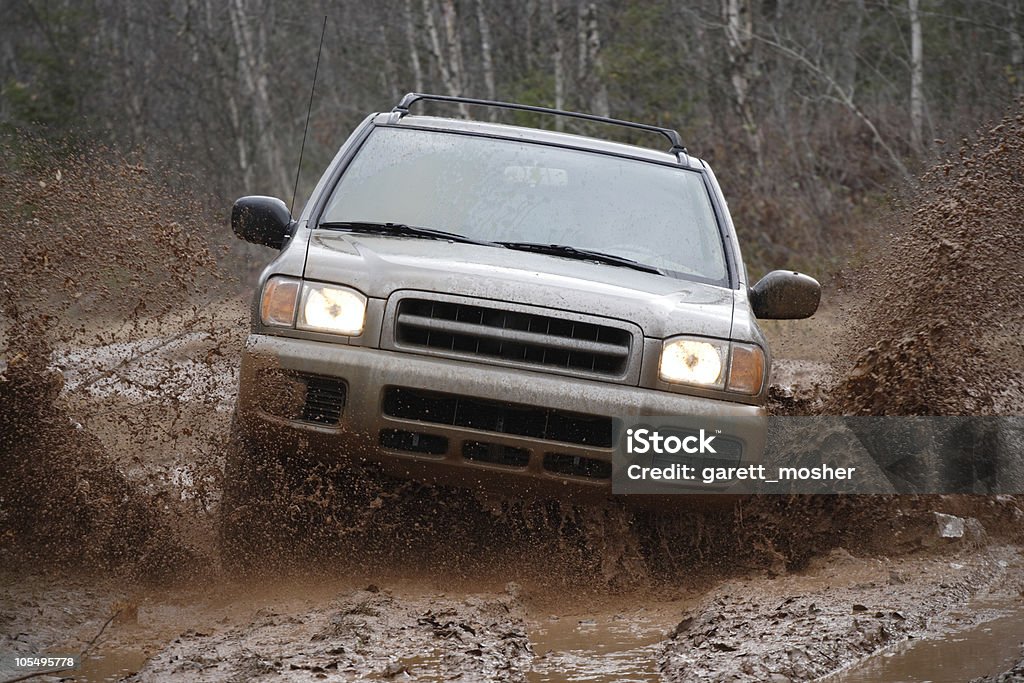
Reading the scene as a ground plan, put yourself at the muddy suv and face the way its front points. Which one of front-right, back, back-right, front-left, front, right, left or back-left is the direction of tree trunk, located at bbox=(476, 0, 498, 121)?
back

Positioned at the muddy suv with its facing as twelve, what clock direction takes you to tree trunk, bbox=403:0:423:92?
The tree trunk is roughly at 6 o'clock from the muddy suv.

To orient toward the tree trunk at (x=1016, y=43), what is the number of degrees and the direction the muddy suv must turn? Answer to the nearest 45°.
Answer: approximately 135° to its left

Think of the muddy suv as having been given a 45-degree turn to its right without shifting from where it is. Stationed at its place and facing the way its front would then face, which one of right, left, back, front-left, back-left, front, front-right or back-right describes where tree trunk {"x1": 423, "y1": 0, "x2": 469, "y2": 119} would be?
back-right

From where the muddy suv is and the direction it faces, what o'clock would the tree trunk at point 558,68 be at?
The tree trunk is roughly at 6 o'clock from the muddy suv.

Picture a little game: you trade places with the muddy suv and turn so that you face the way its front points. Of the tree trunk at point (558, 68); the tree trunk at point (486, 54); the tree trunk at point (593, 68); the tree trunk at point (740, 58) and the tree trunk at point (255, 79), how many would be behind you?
5

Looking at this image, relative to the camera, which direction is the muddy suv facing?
toward the camera

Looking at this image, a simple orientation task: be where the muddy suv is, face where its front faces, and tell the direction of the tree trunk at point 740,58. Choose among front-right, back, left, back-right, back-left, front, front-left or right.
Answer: back

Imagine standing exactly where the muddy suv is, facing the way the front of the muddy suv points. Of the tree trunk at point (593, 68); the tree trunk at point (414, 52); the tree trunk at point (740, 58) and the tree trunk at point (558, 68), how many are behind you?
4

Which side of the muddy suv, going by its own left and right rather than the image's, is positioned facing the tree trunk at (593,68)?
back

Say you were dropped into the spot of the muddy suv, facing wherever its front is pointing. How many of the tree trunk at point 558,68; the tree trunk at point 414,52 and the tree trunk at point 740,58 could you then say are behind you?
3
